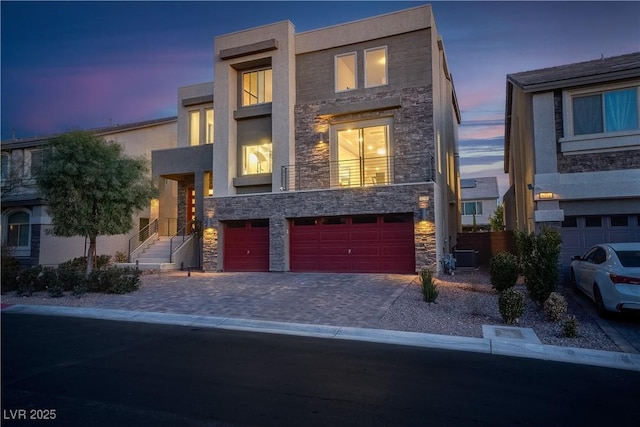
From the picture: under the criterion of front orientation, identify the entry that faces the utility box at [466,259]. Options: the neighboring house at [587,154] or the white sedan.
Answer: the white sedan

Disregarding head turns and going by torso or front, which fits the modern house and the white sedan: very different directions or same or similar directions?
very different directions

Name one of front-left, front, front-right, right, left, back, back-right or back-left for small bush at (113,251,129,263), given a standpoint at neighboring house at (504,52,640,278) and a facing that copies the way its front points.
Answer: right

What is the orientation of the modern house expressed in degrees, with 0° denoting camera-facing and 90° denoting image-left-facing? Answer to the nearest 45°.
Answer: approximately 0°

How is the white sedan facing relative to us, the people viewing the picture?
facing away from the viewer and to the left of the viewer

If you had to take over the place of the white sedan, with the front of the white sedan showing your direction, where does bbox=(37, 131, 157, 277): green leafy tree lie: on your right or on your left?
on your left

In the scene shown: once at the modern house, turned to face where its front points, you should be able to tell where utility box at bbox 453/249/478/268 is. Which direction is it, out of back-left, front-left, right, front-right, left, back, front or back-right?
left

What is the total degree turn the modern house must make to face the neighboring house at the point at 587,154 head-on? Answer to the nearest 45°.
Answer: approximately 45° to its left

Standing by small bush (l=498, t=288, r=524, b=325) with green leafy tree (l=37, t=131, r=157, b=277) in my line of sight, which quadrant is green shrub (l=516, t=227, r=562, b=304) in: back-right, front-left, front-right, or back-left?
back-right

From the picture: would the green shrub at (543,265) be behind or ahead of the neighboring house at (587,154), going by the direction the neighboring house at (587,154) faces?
ahead

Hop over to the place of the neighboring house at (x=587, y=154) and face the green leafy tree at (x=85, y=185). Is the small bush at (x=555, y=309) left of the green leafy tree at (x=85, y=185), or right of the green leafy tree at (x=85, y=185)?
left

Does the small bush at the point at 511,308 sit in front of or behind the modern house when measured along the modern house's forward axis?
in front

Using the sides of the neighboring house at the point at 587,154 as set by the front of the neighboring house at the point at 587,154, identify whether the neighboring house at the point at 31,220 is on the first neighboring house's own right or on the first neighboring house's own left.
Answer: on the first neighboring house's own right

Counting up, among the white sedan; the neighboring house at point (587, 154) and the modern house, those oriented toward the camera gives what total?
2

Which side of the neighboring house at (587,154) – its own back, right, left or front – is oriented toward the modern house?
right

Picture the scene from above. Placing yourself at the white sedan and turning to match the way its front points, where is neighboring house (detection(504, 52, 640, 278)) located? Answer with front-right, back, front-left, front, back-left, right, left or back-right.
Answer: front-right

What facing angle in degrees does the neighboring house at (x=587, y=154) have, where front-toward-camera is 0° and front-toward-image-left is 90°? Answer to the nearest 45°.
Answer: approximately 0°

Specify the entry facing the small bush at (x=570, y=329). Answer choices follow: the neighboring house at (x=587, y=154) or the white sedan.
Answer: the neighboring house

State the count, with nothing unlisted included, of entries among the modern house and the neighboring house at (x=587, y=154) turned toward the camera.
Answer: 2
